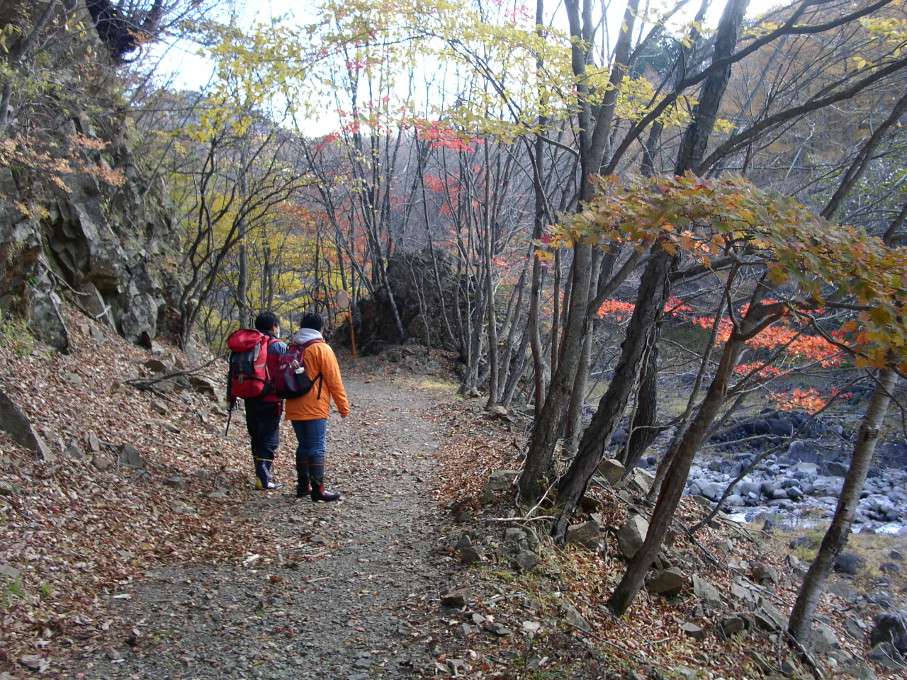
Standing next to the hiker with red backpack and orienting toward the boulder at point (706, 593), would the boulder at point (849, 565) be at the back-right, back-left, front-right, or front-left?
front-left

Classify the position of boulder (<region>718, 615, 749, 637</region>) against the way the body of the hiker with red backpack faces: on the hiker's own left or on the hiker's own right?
on the hiker's own right

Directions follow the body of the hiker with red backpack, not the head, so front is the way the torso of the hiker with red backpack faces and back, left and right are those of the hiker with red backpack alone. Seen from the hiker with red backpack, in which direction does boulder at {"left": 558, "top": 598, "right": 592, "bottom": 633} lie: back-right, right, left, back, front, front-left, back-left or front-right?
right

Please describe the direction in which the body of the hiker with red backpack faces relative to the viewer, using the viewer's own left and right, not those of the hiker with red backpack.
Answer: facing away from the viewer and to the right of the viewer

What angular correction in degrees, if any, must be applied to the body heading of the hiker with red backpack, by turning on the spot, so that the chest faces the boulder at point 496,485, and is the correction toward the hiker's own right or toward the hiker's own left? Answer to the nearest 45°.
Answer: approximately 90° to the hiker's own right

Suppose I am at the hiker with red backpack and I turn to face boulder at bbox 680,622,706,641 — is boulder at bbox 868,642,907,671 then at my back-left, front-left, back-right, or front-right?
front-left

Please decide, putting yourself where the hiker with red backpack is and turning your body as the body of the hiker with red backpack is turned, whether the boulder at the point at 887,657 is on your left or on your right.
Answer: on your right

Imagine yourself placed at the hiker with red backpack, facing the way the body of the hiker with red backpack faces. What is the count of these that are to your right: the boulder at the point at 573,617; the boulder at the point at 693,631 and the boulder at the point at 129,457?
2

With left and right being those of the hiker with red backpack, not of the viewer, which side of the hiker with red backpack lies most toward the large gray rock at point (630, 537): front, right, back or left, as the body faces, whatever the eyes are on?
right

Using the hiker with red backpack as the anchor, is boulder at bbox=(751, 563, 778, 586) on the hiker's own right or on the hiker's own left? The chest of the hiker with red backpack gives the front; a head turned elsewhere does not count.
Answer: on the hiker's own right

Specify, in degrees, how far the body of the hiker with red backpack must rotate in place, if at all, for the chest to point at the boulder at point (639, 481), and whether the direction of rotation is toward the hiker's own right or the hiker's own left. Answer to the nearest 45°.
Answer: approximately 45° to the hiker's own right
